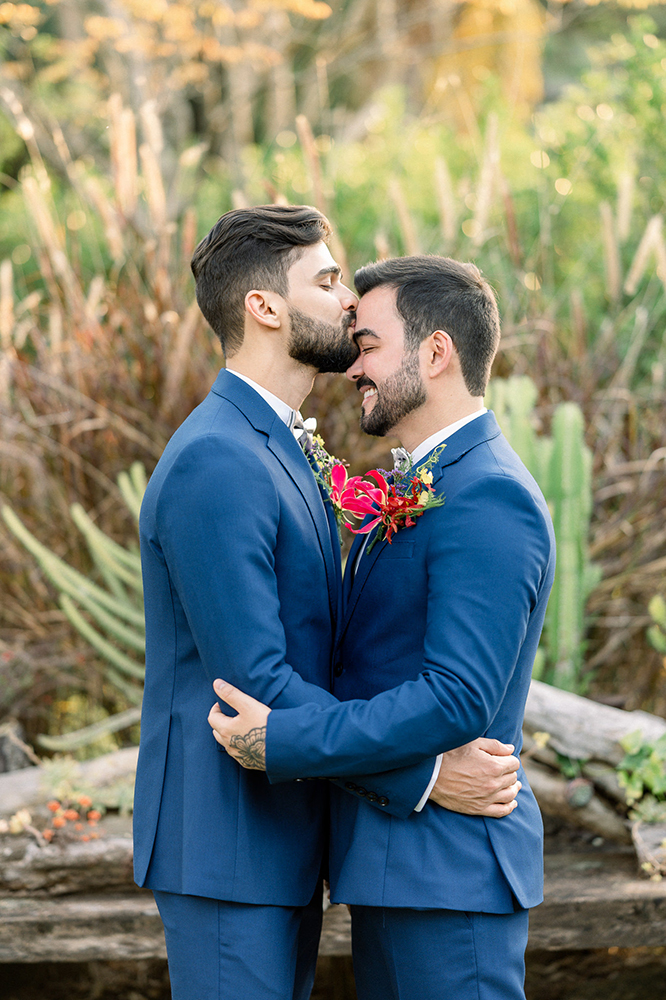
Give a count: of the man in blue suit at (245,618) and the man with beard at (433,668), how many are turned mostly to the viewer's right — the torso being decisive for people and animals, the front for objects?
1

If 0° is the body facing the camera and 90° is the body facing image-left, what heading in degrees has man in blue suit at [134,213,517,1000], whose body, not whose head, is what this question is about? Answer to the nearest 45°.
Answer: approximately 270°

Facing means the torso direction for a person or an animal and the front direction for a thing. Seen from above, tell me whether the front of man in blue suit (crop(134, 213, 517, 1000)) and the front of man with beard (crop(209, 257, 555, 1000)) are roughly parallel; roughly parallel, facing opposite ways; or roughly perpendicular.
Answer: roughly parallel, facing opposite ways

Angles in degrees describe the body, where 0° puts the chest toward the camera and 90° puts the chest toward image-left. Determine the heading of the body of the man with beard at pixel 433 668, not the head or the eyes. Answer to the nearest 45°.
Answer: approximately 90°

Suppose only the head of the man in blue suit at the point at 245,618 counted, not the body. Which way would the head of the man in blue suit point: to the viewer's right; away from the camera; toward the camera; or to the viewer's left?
to the viewer's right

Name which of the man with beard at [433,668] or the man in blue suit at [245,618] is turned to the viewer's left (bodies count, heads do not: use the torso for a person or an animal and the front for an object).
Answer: the man with beard
